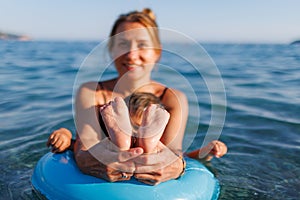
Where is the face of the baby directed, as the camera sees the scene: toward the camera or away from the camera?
toward the camera

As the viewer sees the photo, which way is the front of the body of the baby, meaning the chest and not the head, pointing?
toward the camera

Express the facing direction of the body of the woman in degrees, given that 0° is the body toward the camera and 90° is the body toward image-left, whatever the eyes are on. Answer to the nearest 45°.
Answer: approximately 0°
